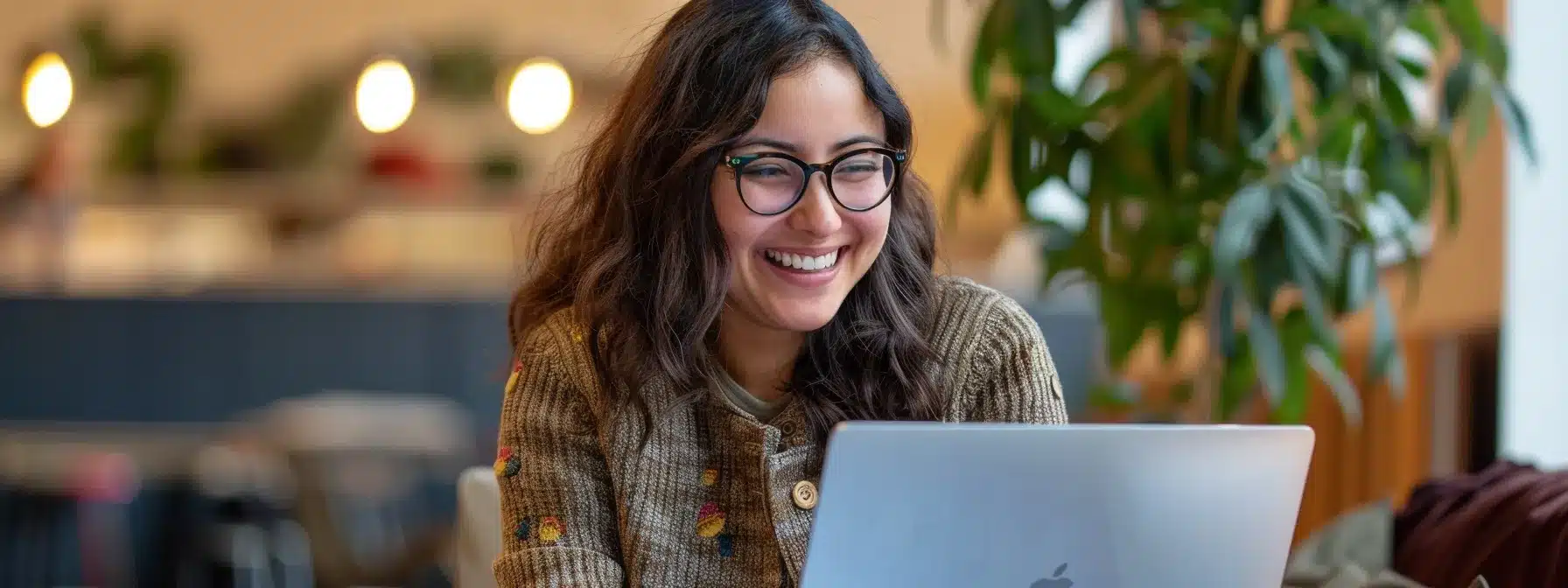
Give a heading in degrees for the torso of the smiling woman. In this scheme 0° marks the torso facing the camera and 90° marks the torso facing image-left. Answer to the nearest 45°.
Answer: approximately 315°

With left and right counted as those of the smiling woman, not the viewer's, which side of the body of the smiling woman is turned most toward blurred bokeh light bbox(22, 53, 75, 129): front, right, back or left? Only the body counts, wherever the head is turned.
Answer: back

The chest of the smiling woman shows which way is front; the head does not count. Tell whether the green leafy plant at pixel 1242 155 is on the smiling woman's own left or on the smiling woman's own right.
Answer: on the smiling woman's own left

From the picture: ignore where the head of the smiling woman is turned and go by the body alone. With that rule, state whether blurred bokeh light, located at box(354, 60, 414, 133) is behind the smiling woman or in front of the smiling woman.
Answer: behind

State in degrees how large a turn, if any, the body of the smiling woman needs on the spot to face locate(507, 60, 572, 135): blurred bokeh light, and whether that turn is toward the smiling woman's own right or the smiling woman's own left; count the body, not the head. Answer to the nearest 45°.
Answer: approximately 135° to the smiling woman's own left
